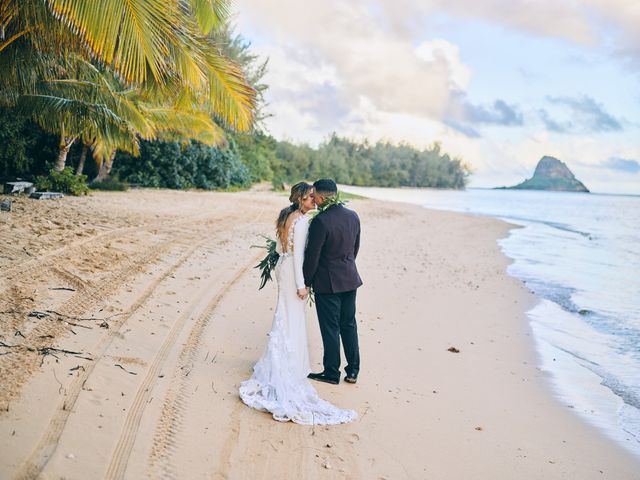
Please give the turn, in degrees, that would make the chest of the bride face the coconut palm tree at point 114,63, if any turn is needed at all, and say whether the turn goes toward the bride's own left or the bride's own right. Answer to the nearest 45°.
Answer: approximately 90° to the bride's own left

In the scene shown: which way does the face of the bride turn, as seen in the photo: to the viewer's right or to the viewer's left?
to the viewer's right

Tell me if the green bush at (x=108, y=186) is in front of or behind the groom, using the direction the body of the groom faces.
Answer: in front

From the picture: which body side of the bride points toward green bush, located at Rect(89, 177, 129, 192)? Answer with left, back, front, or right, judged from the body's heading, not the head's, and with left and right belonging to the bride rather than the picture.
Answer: left

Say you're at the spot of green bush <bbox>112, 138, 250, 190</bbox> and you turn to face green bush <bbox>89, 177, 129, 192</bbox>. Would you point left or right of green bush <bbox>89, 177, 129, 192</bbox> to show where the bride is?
left

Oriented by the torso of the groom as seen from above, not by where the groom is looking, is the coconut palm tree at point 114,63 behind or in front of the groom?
in front

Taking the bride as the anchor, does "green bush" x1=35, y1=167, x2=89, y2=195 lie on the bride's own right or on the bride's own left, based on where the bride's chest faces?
on the bride's own left

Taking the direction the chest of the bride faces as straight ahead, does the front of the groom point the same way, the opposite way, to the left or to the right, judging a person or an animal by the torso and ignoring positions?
to the left

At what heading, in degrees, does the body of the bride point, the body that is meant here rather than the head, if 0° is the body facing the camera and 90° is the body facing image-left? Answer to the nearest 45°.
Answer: approximately 225°

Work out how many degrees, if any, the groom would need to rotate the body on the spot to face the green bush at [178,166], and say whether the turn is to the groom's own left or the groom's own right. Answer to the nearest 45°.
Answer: approximately 45° to the groom's own right

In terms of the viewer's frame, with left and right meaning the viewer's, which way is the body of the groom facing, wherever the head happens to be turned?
facing away from the viewer and to the left of the viewer

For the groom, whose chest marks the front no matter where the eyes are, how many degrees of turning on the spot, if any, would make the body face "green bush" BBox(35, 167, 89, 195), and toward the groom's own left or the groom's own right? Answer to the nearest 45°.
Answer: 0° — they already face it

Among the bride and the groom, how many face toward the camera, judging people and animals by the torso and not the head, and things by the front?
0
